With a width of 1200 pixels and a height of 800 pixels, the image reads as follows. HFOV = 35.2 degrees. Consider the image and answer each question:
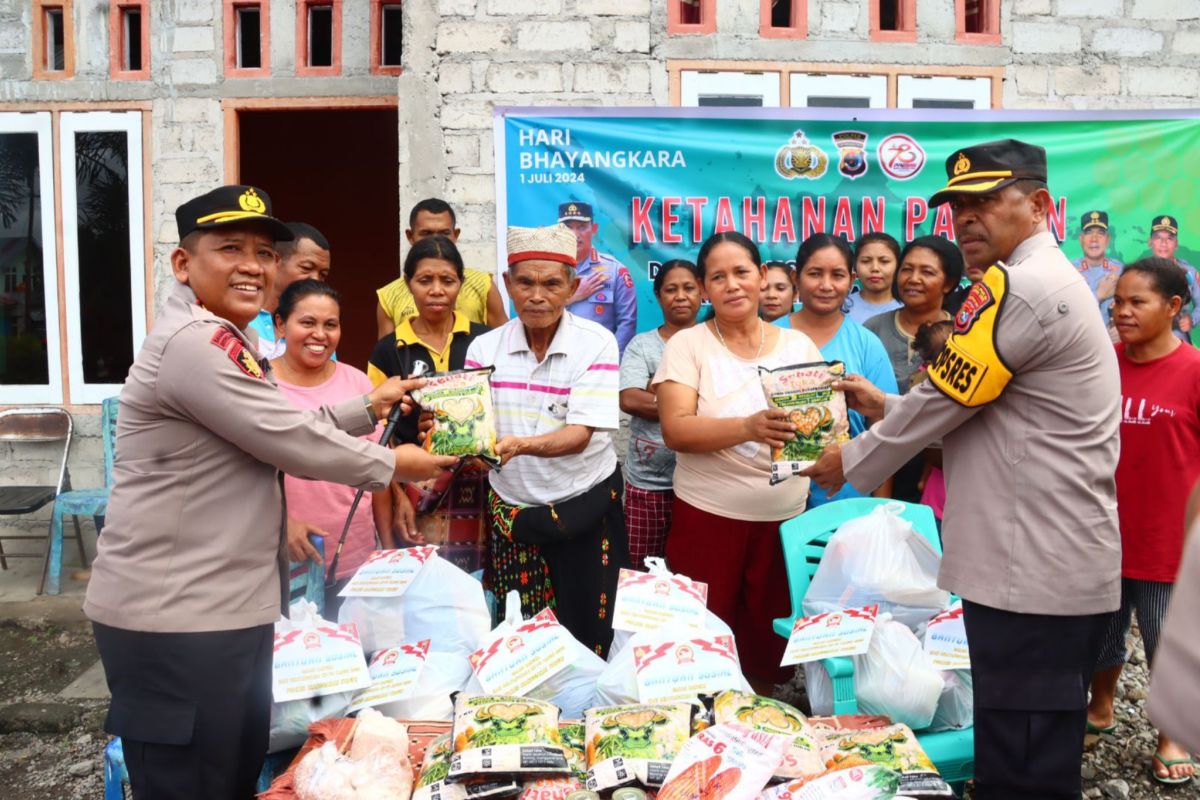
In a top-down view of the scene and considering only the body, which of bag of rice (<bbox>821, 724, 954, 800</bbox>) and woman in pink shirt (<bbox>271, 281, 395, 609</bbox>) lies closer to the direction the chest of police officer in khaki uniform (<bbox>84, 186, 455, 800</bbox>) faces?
the bag of rice

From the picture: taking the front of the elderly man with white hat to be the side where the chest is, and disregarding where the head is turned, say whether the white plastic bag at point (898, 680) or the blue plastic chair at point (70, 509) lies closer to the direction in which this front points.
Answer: the white plastic bag

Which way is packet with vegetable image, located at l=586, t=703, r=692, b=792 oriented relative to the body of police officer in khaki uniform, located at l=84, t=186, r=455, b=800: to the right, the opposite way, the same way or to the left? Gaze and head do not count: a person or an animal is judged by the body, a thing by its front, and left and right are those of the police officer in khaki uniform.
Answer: to the right

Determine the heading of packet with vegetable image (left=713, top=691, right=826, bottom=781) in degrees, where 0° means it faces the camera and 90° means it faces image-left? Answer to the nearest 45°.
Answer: approximately 0°
